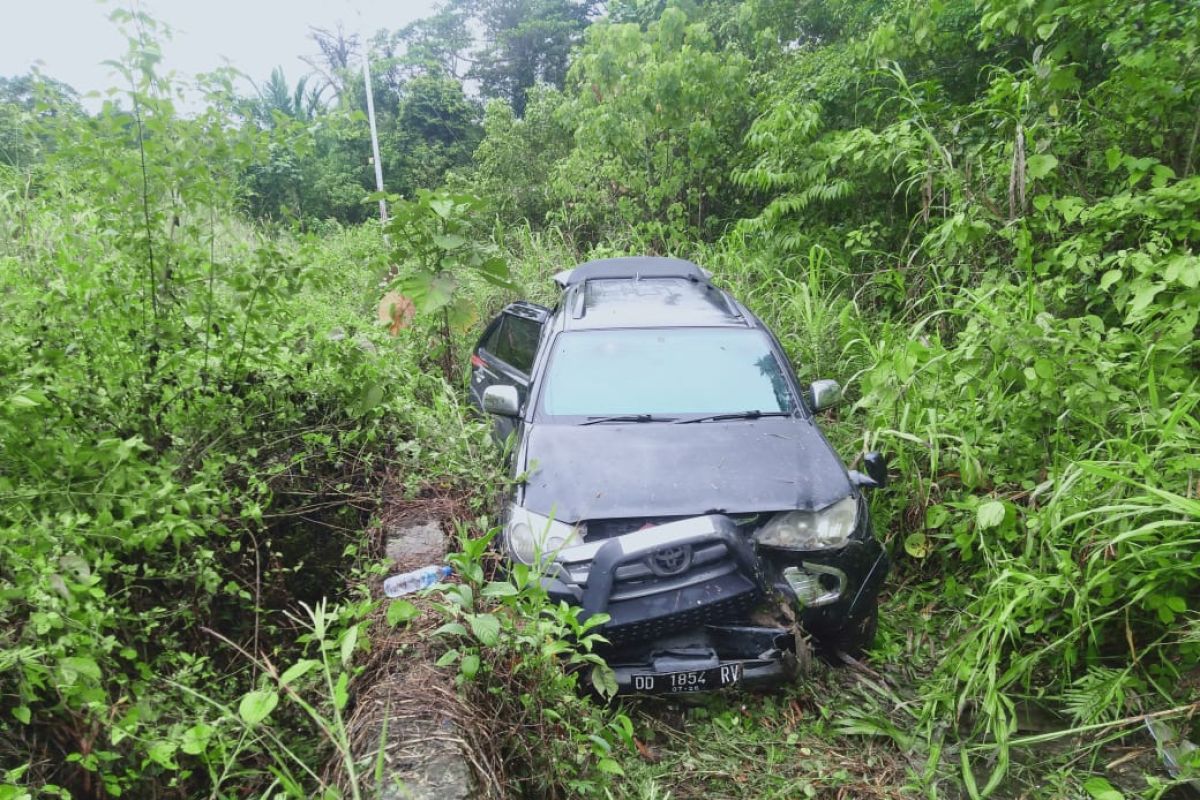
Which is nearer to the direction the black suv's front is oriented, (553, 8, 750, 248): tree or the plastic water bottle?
the plastic water bottle

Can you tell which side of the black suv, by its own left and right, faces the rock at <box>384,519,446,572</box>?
right

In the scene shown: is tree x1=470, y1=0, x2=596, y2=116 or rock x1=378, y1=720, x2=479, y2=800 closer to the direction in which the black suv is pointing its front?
the rock

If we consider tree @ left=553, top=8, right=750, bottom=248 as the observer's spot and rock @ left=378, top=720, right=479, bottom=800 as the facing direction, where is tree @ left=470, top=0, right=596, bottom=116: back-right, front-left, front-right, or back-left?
back-right

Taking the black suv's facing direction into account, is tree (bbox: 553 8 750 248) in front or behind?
behind

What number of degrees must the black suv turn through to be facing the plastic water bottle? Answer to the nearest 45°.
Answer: approximately 45° to its right

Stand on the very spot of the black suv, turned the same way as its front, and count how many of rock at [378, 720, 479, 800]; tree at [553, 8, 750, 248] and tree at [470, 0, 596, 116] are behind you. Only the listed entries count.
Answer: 2

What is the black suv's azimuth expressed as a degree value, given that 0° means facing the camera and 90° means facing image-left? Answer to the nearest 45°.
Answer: approximately 0°

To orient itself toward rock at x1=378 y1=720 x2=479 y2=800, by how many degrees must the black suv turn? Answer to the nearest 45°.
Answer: approximately 45° to its right

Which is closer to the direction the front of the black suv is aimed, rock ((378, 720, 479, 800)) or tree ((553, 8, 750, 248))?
the rock

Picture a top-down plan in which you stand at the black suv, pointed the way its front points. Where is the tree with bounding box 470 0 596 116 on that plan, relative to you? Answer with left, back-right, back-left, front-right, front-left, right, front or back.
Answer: back
